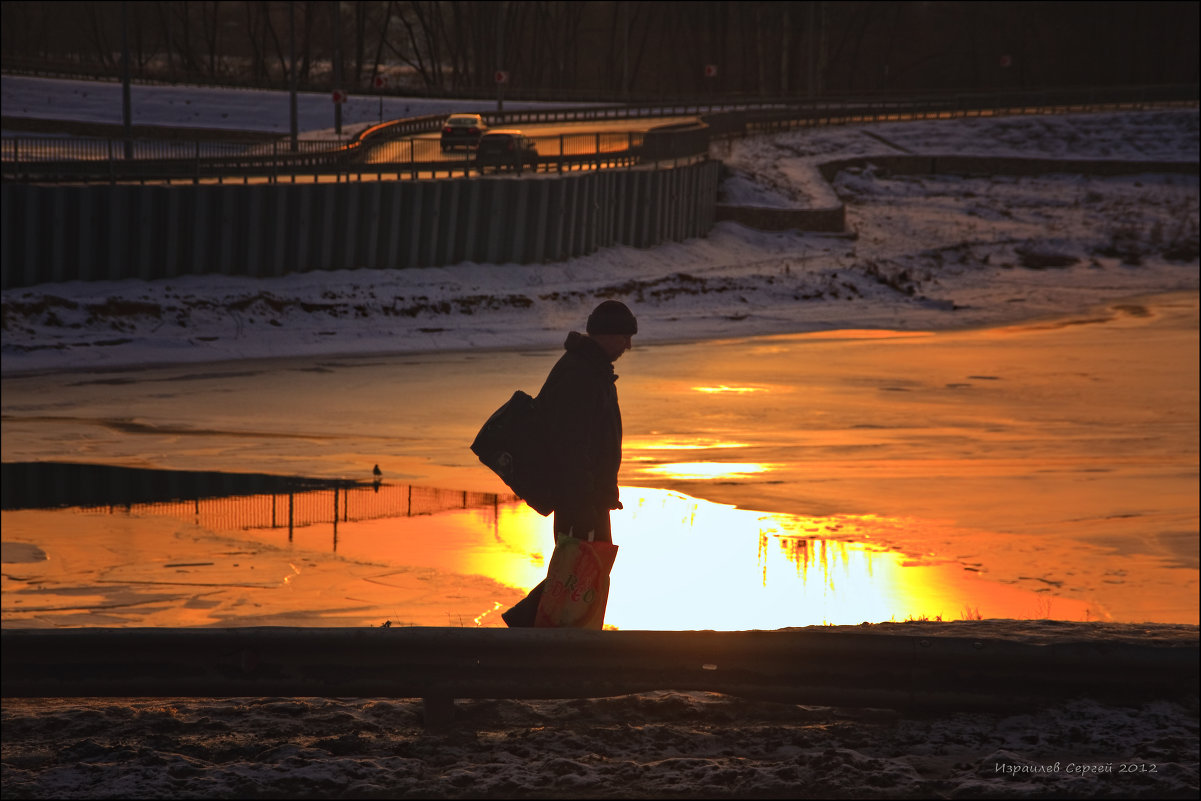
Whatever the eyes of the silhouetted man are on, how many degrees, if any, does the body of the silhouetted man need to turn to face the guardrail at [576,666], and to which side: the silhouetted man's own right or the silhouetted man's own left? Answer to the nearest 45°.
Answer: approximately 90° to the silhouetted man's own right

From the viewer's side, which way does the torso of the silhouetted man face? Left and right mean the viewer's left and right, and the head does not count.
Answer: facing to the right of the viewer

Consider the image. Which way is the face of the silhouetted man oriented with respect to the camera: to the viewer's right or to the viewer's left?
to the viewer's right

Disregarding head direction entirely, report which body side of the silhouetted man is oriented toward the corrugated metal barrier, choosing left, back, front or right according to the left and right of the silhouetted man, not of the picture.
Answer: left

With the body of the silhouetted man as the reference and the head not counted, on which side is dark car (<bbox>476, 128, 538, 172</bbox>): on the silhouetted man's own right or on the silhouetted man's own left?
on the silhouetted man's own left
